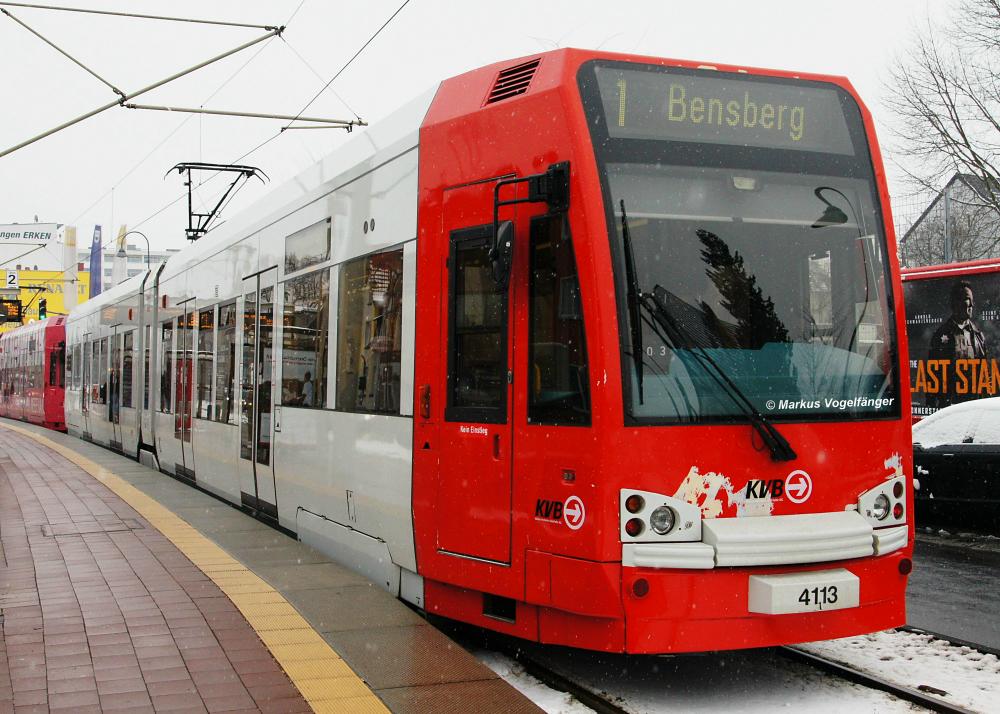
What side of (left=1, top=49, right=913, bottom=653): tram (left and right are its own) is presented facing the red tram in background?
back

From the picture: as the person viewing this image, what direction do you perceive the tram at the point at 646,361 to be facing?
facing the viewer and to the right of the viewer

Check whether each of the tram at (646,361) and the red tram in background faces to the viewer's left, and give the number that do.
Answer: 0

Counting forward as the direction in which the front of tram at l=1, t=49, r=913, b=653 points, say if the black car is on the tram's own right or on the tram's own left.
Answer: on the tram's own left
